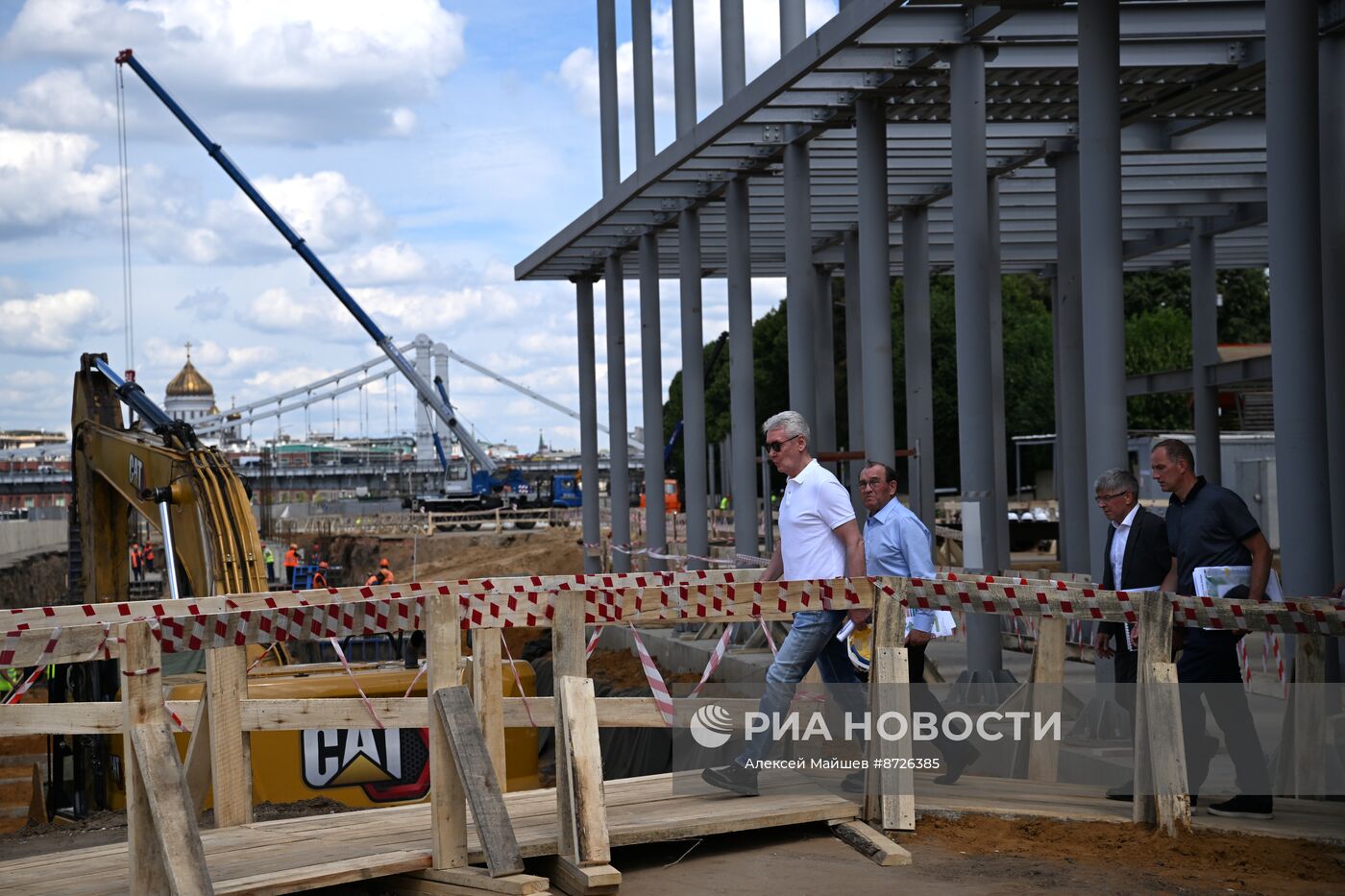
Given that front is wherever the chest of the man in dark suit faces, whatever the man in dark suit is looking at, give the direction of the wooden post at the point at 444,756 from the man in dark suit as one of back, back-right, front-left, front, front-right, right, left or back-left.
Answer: front

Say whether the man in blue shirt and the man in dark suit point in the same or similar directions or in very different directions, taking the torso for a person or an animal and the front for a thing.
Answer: same or similar directions

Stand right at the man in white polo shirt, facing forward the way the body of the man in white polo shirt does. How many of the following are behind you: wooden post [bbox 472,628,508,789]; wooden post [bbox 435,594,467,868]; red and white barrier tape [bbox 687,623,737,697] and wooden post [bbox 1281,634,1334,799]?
1

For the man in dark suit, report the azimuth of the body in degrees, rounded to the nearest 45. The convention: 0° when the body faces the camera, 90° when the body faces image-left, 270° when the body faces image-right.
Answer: approximately 45°

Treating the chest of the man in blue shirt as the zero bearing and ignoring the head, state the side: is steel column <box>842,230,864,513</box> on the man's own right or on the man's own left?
on the man's own right

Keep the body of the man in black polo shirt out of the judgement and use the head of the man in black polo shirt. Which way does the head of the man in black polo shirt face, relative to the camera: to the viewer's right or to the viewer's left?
to the viewer's left

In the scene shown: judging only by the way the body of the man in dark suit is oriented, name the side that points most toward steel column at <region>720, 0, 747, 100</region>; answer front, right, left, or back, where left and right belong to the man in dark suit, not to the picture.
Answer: right

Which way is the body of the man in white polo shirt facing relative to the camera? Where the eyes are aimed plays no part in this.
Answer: to the viewer's left

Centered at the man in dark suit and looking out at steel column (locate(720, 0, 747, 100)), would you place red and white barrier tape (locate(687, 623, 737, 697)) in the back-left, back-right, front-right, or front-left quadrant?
front-left

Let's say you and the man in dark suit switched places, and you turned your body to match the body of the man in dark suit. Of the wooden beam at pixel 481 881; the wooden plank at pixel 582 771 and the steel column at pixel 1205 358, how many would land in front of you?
2

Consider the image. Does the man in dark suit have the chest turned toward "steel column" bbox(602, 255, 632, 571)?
no

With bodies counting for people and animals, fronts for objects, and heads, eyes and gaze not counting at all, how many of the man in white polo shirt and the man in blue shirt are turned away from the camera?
0

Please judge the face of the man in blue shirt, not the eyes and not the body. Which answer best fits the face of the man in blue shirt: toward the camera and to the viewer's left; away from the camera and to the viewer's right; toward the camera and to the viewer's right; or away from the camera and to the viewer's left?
toward the camera and to the viewer's left

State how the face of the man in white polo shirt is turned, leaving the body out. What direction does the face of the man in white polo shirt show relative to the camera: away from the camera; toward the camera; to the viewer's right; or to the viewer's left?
to the viewer's left

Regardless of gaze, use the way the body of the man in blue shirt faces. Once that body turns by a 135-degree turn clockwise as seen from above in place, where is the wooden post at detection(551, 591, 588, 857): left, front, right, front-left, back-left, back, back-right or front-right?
back-left

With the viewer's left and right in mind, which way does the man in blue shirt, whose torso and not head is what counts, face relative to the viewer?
facing the viewer and to the left of the viewer
